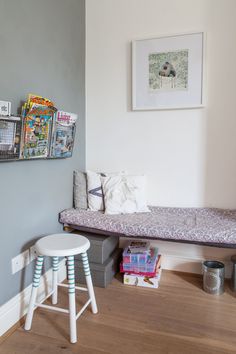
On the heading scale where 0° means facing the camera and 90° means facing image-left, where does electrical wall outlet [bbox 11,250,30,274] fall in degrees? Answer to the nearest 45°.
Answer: approximately 315°

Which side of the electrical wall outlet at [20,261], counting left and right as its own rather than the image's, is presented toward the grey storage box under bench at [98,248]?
left
